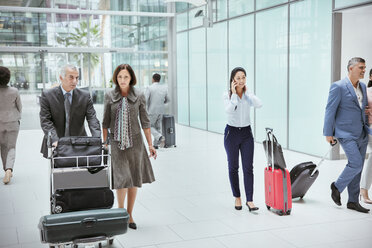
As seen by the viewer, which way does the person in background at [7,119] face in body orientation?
away from the camera

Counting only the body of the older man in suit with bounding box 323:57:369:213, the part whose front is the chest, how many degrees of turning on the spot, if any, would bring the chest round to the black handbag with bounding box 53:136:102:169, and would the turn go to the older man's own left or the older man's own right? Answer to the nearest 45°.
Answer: approximately 90° to the older man's own right

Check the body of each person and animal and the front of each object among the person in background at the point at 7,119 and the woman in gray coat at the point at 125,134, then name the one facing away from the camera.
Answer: the person in background

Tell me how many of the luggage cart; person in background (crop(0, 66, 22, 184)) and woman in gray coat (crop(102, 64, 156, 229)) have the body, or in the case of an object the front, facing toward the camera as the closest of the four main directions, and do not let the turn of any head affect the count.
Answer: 2

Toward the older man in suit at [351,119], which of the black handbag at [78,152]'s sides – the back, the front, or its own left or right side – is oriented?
left

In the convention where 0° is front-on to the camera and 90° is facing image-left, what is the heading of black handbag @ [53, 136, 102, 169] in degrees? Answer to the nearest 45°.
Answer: approximately 0°

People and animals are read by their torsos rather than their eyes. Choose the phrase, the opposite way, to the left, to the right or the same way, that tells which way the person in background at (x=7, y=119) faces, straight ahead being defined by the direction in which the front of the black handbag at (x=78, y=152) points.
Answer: the opposite way

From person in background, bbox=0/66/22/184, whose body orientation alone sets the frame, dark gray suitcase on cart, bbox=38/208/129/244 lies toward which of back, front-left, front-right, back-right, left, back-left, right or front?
back

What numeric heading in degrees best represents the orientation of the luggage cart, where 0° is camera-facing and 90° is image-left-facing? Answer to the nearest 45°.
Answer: approximately 0°
